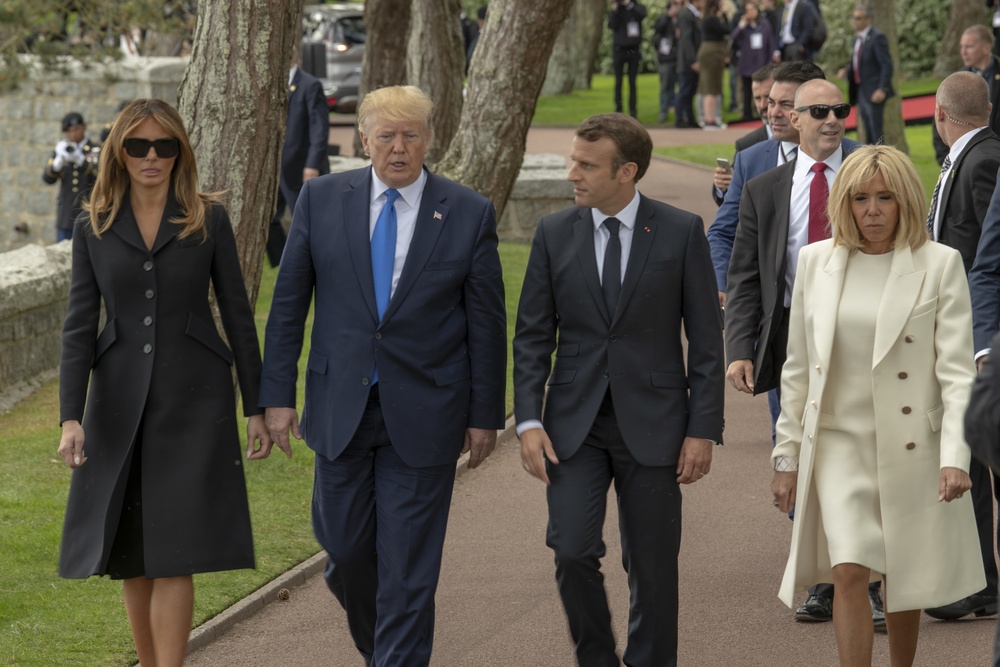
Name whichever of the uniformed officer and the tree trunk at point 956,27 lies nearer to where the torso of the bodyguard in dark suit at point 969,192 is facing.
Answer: the uniformed officer

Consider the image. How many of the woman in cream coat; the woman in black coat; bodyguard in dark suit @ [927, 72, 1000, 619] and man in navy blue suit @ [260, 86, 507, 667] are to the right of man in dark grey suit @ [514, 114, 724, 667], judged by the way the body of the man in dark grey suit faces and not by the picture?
2

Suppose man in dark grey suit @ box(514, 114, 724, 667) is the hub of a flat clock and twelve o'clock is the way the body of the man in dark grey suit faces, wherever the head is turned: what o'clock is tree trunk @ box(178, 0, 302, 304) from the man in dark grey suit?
The tree trunk is roughly at 5 o'clock from the man in dark grey suit.

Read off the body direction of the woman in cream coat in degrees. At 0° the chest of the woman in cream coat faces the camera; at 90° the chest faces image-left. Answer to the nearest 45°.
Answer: approximately 0°

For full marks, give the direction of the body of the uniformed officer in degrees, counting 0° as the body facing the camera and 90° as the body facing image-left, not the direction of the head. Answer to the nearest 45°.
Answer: approximately 0°
